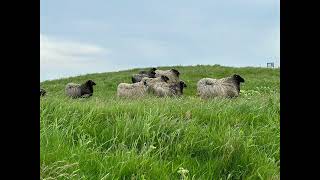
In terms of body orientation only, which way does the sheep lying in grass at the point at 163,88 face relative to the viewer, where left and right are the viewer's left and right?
facing to the right of the viewer

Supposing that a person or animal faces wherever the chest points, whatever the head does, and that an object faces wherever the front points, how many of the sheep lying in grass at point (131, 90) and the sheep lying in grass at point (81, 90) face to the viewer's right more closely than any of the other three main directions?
2

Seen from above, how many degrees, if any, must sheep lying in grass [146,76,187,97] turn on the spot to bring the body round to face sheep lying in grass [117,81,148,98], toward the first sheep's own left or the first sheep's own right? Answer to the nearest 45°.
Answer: approximately 135° to the first sheep's own left

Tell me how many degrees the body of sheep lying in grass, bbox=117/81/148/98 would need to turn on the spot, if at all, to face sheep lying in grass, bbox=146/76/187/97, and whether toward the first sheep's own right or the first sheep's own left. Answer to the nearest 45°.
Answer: approximately 45° to the first sheep's own right

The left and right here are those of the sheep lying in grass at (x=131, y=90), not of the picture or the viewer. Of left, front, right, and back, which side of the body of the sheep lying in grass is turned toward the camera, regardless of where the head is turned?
right

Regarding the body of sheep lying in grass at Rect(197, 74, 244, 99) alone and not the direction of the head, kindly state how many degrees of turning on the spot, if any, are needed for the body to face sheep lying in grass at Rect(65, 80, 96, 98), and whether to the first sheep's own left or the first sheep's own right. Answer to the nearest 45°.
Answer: approximately 135° to the first sheep's own left

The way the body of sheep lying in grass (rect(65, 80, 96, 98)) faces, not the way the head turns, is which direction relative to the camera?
to the viewer's right

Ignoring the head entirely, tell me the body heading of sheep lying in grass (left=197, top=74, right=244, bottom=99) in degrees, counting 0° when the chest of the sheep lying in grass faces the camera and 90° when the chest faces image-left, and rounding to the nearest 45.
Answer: approximately 270°
